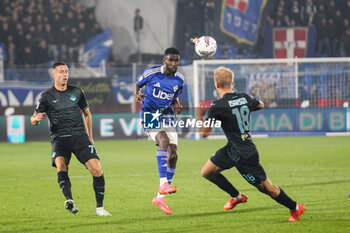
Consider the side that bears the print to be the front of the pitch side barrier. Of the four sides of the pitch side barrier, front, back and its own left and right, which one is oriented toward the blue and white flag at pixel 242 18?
back

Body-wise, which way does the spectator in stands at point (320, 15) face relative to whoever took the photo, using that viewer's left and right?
facing the viewer

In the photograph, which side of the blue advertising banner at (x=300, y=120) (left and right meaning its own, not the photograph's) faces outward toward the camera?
front

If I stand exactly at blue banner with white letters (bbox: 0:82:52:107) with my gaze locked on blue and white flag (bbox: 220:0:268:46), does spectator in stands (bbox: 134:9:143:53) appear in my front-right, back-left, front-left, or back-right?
front-left

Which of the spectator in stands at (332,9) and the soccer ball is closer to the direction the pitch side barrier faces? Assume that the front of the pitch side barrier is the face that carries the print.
the soccer ball

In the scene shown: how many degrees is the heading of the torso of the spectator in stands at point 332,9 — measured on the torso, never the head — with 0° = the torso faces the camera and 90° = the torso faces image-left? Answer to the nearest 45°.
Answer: approximately 0°

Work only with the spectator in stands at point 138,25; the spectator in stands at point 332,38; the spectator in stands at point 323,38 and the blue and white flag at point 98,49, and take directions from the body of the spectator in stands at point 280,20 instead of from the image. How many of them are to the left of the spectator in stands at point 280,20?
2

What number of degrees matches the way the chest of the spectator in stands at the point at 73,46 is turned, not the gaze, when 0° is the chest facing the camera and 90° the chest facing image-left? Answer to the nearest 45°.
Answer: approximately 0°

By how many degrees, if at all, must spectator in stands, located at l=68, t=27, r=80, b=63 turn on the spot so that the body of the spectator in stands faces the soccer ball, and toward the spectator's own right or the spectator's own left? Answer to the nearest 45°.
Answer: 0° — they already face it
